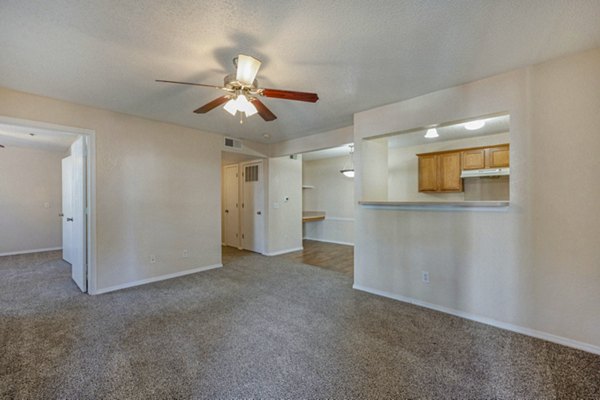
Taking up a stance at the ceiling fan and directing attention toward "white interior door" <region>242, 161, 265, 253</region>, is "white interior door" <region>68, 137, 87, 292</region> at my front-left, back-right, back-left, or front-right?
front-left

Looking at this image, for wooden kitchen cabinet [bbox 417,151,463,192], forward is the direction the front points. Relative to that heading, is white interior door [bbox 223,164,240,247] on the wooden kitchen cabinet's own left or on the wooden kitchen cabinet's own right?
on the wooden kitchen cabinet's own right

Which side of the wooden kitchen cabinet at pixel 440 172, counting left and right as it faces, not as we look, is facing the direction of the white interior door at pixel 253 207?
right

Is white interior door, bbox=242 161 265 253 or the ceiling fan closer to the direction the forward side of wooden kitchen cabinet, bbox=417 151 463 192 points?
the ceiling fan

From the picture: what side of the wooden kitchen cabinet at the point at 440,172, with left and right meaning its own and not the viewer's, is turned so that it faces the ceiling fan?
front

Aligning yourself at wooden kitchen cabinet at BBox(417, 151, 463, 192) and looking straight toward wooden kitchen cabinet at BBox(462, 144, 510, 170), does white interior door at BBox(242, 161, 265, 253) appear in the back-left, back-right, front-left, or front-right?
back-right

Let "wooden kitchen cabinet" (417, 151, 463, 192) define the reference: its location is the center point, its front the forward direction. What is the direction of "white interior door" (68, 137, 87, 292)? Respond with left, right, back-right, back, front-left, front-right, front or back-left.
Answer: front-right

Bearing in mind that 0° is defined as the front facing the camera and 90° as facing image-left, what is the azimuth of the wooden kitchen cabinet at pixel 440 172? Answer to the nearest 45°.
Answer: approximately 0°

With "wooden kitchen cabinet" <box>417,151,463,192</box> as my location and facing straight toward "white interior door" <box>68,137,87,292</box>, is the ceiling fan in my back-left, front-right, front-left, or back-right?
front-left

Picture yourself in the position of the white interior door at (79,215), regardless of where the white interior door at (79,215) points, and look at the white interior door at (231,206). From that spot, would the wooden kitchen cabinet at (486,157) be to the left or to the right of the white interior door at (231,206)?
right

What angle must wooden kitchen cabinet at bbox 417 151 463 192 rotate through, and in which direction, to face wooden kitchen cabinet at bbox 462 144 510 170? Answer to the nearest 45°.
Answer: approximately 90° to its left
